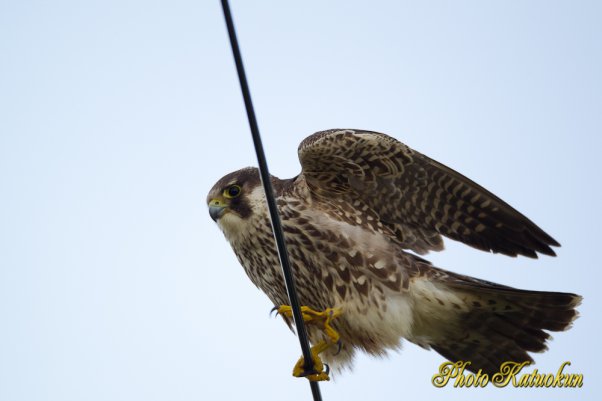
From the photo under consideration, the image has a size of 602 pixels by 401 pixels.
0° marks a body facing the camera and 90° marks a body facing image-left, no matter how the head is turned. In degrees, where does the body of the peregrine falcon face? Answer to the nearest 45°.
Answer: approximately 90°
